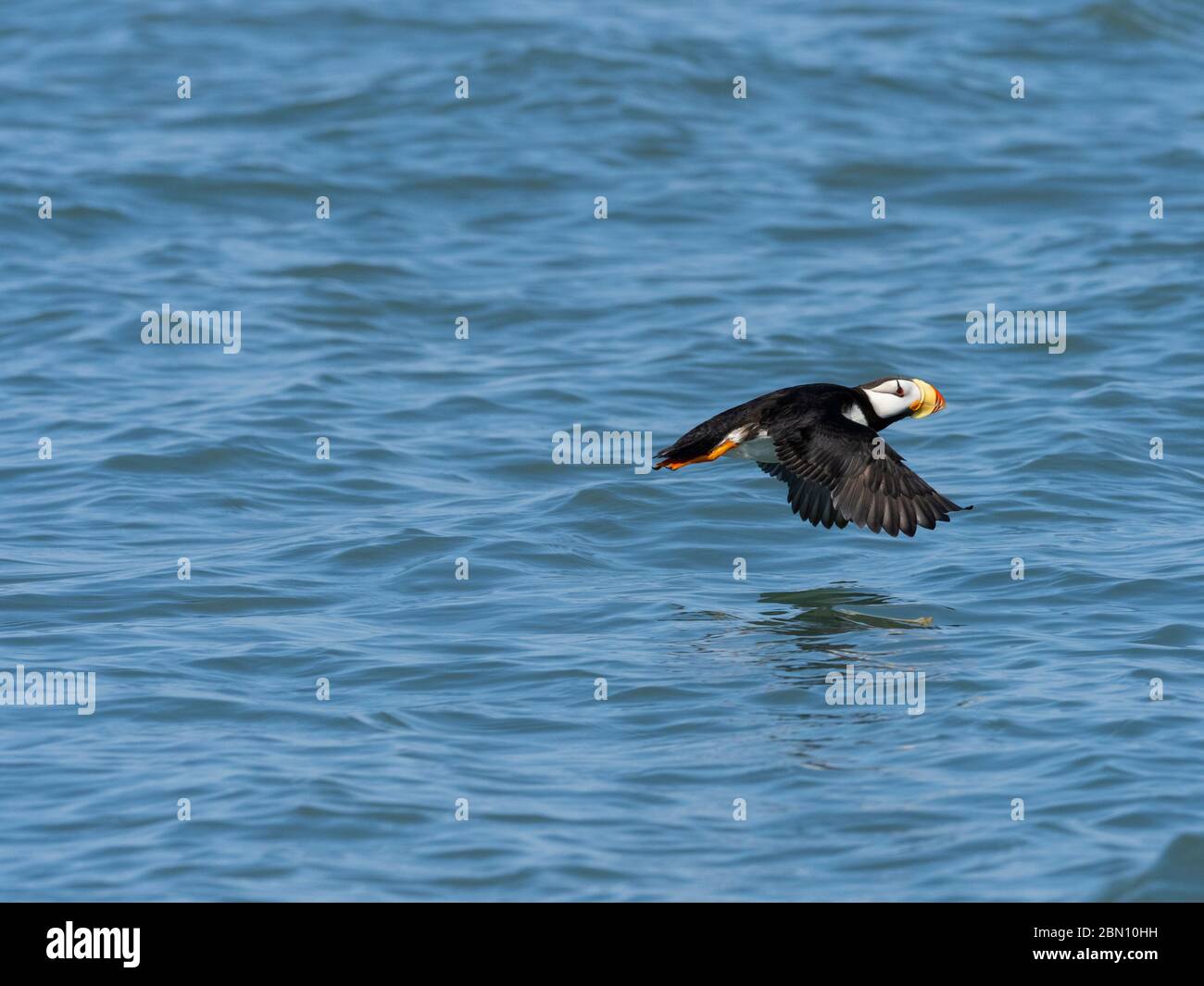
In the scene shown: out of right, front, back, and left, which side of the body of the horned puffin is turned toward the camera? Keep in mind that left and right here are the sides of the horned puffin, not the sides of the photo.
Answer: right
